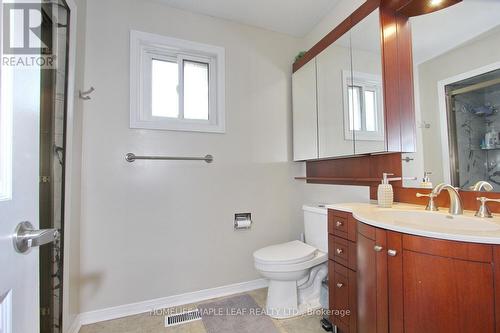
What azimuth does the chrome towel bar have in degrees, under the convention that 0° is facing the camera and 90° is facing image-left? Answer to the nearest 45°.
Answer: approximately 0°

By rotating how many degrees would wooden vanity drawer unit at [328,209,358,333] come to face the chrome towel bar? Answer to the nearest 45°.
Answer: approximately 45° to its right

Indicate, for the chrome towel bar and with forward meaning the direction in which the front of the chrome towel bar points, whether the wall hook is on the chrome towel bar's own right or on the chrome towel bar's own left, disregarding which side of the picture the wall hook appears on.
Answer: on the chrome towel bar's own right

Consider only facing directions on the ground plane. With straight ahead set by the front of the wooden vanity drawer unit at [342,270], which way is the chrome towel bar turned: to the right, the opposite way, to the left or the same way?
to the left

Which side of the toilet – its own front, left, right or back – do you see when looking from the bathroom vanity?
left
